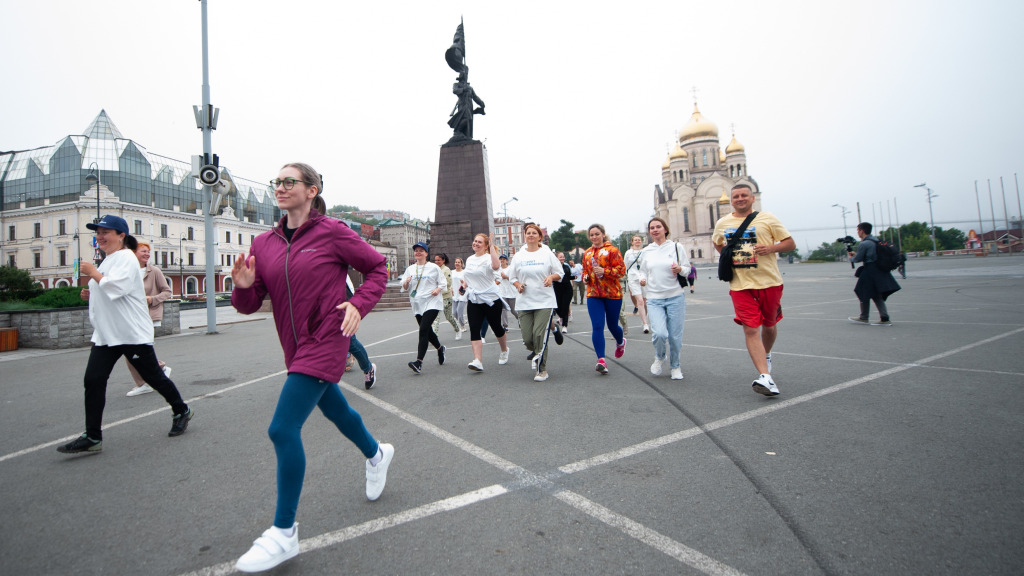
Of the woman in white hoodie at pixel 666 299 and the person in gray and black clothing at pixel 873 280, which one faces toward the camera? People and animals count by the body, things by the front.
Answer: the woman in white hoodie

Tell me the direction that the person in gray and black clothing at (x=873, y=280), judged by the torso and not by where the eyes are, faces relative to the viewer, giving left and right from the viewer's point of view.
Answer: facing to the left of the viewer

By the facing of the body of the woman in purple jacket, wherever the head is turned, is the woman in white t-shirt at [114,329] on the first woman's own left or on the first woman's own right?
on the first woman's own right

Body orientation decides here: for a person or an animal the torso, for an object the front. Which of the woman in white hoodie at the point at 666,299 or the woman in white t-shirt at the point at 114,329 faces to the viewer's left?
the woman in white t-shirt at the point at 114,329

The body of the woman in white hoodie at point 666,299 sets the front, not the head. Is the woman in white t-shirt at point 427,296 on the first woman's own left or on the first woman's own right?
on the first woman's own right

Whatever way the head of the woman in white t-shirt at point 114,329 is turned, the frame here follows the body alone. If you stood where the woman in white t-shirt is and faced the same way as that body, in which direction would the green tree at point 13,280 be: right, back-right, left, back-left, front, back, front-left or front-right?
right

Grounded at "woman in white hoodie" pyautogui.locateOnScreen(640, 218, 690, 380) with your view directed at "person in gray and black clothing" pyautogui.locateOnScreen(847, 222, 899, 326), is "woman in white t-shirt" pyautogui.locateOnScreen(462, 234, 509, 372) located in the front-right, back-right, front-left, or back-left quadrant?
back-left

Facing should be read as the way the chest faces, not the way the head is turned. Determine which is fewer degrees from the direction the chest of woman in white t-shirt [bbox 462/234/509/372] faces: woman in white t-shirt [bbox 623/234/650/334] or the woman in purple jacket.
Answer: the woman in purple jacket

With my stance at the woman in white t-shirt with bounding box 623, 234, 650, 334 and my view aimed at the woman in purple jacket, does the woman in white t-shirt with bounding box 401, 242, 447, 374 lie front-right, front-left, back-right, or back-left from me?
front-right

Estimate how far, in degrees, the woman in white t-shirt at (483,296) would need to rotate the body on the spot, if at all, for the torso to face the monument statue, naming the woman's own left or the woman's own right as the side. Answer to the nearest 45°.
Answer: approximately 135° to the woman's own right

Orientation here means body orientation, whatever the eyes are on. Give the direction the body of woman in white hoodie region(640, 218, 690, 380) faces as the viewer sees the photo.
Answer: toward the camera

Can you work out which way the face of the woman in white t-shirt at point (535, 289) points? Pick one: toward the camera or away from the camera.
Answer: toward the camera

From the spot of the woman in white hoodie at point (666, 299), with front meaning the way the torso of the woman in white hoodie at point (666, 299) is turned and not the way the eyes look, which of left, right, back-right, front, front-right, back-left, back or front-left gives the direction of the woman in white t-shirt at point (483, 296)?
right

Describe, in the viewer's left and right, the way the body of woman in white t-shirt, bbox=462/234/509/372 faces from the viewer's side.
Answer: facing the viewer and to the left of the viewer
